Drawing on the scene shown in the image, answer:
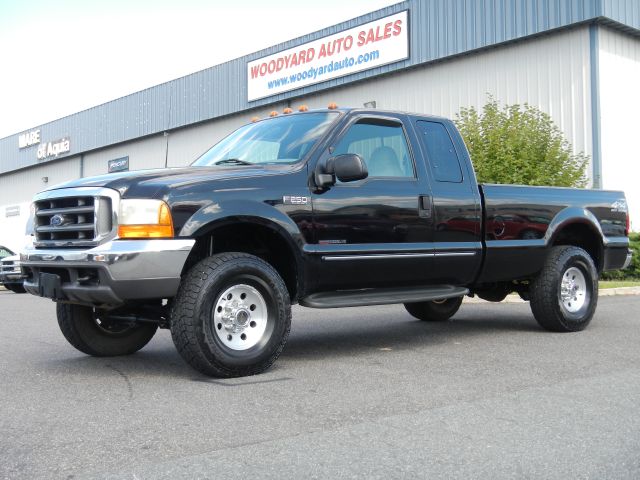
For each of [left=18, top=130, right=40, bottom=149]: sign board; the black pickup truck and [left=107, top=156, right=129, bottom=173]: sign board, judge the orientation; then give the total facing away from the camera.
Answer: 0

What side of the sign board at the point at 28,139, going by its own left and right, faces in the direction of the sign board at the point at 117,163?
left

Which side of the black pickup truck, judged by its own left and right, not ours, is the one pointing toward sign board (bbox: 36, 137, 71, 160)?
right

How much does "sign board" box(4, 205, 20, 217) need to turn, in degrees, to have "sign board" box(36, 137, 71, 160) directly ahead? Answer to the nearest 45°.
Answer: approximately 45° to its left

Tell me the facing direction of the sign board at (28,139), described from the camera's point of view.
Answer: facing the viewer and to the left of the viewer

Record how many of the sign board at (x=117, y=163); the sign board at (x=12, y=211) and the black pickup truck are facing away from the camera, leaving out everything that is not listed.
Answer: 0

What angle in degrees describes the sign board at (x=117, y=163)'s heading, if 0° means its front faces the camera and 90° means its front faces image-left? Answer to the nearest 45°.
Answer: approximately 45°

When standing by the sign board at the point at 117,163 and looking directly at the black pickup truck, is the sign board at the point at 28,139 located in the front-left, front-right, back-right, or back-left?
back-right

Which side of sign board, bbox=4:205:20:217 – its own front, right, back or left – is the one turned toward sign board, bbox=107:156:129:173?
left

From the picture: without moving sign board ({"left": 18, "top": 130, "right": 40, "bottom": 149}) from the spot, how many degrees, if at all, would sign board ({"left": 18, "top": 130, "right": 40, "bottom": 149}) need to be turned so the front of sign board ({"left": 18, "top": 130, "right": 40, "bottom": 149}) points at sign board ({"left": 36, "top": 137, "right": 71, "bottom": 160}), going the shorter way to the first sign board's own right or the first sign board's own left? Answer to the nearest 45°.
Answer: approximately 45° to the first sign board's own left

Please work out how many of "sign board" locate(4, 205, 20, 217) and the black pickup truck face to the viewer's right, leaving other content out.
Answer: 0
